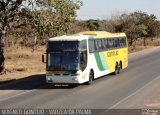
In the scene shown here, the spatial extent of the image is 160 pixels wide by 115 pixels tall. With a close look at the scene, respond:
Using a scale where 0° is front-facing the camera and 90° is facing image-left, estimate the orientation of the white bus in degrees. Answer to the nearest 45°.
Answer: approximately 45°

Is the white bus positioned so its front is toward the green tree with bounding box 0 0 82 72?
no
